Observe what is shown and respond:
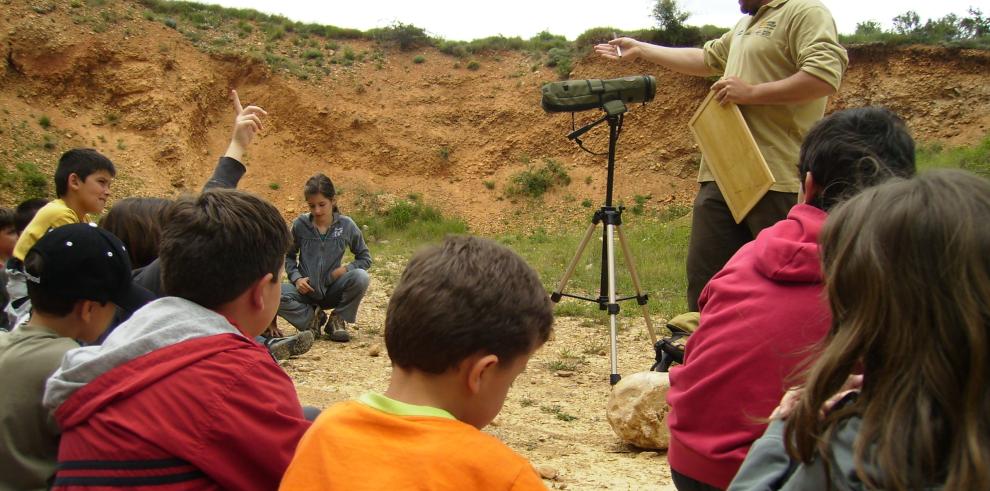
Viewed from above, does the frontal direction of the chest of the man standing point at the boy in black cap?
yes

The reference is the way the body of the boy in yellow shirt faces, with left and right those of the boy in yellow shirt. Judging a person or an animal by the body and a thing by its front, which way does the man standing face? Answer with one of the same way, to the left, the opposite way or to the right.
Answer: the opposite way

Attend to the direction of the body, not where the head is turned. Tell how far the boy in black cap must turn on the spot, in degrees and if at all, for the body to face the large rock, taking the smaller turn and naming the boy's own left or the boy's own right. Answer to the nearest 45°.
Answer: approximately 45° to the boy's own right

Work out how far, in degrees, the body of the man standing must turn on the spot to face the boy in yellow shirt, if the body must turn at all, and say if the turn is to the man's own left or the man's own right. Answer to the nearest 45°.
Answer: approximately 45° to the man's own right

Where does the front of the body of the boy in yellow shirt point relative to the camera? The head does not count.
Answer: to the viewer's right

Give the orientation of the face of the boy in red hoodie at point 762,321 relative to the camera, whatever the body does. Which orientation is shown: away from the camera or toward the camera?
away from the camera

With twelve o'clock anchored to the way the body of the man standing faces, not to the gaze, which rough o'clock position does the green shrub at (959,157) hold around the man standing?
The green shrub is roughly at 5 o'clock from the man standing.

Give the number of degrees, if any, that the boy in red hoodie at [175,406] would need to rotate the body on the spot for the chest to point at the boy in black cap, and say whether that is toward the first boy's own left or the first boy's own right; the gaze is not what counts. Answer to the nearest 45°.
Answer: approximately 90° to the first boy's own left

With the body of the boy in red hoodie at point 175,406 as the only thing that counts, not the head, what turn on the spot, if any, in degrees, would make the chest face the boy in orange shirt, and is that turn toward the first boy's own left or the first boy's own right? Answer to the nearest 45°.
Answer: approximately 90° to the first boy's own right

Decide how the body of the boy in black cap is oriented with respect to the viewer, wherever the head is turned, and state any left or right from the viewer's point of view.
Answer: facing away from the viewer and to the right of the viewer
